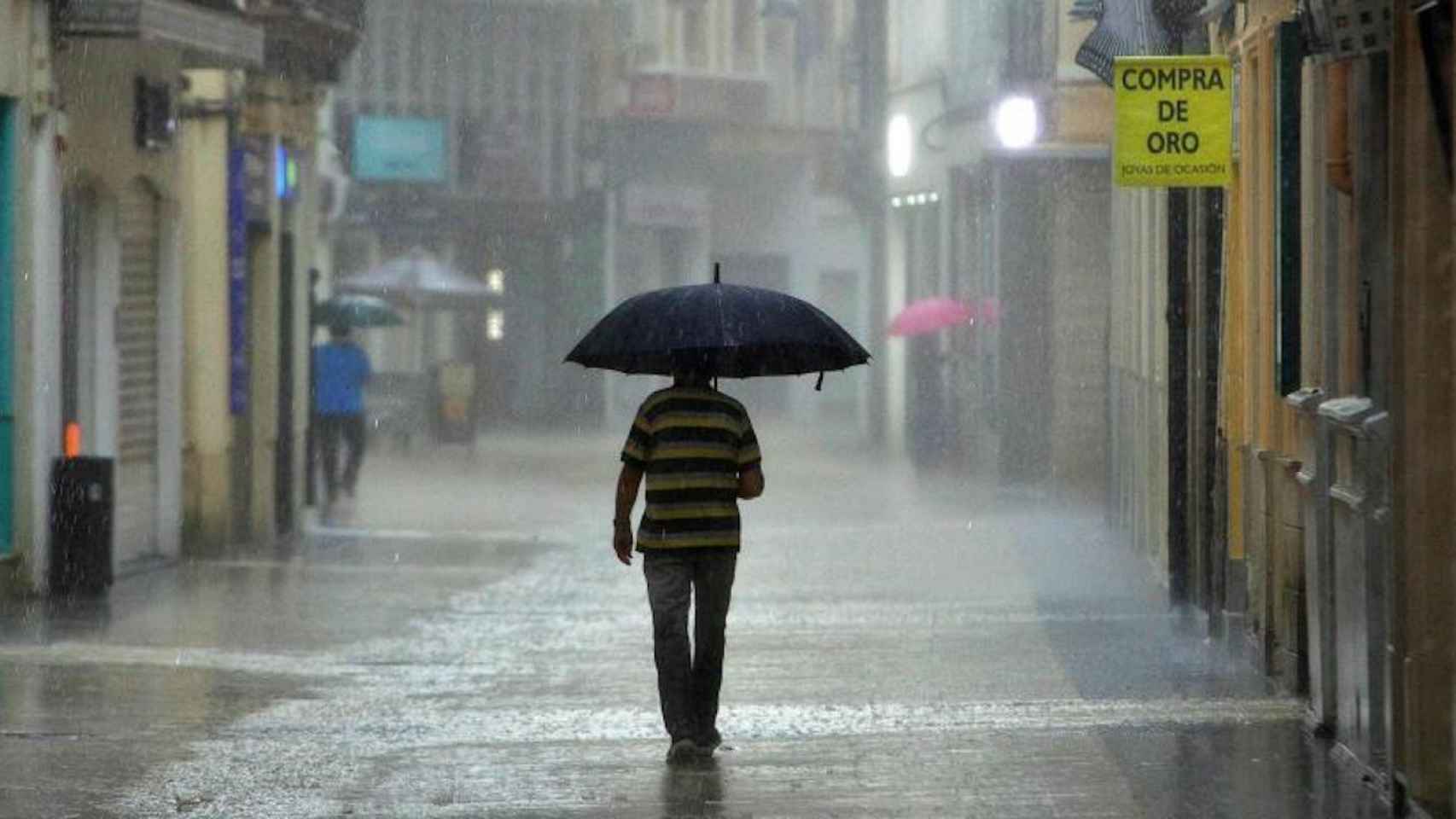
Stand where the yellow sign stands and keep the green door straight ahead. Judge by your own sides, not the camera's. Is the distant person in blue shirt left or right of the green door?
right

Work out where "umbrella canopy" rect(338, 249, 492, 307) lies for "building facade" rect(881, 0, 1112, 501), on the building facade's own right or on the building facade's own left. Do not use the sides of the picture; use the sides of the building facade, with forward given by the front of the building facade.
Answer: on the building facade's own right

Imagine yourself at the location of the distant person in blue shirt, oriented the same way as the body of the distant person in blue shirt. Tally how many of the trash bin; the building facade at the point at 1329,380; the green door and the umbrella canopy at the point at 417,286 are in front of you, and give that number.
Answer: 1

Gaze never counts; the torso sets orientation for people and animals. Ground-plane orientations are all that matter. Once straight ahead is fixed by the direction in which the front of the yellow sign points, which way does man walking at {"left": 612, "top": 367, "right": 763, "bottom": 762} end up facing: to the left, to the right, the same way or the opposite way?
the opposite way

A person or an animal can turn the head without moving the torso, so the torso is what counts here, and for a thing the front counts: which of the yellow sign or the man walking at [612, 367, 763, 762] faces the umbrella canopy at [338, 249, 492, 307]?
the man walking

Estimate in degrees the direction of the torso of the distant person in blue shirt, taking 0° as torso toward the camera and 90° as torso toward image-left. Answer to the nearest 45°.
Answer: approximately 180°

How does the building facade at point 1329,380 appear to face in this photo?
to the viewer's left

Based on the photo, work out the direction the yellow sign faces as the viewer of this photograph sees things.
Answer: facing the viewer

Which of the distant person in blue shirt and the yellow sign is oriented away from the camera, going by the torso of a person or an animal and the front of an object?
the distant person in blue shirt

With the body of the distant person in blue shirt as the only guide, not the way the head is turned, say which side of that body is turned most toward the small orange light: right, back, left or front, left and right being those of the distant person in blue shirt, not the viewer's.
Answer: back

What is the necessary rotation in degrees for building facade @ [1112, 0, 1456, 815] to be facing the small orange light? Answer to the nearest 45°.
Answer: approximately 45° to its right

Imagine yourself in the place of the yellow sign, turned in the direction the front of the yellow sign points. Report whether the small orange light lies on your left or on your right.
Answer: on your right

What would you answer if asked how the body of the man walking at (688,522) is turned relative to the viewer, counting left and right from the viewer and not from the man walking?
facing away from the viewer

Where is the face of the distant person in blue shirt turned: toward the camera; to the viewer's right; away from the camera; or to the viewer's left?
away from the camera

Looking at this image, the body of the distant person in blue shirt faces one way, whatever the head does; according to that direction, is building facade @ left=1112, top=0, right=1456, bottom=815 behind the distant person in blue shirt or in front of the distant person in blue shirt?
behind

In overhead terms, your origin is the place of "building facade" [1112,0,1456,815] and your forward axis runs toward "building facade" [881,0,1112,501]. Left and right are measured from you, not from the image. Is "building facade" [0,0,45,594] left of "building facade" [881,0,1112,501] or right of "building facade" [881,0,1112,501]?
left

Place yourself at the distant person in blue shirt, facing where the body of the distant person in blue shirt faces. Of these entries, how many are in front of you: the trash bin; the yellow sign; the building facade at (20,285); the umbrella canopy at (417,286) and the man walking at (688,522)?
1
